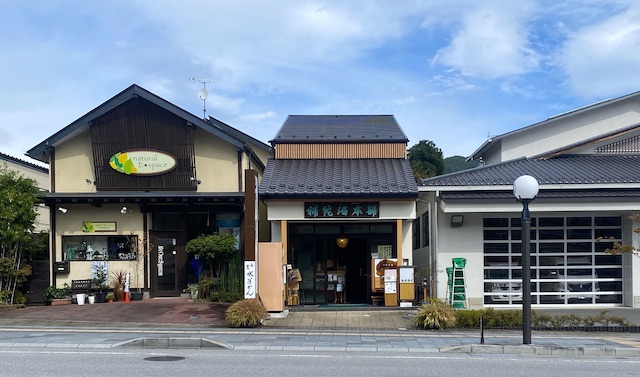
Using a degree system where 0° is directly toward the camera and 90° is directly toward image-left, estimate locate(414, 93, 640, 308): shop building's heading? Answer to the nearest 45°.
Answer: approximately 0°

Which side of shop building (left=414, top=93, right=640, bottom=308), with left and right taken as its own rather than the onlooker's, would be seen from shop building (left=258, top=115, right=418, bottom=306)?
right

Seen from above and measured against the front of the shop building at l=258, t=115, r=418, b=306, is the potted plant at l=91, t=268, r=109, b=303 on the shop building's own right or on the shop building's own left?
on the shop building's own right

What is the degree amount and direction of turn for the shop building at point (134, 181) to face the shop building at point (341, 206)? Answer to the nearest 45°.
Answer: approximately 45° to its left
